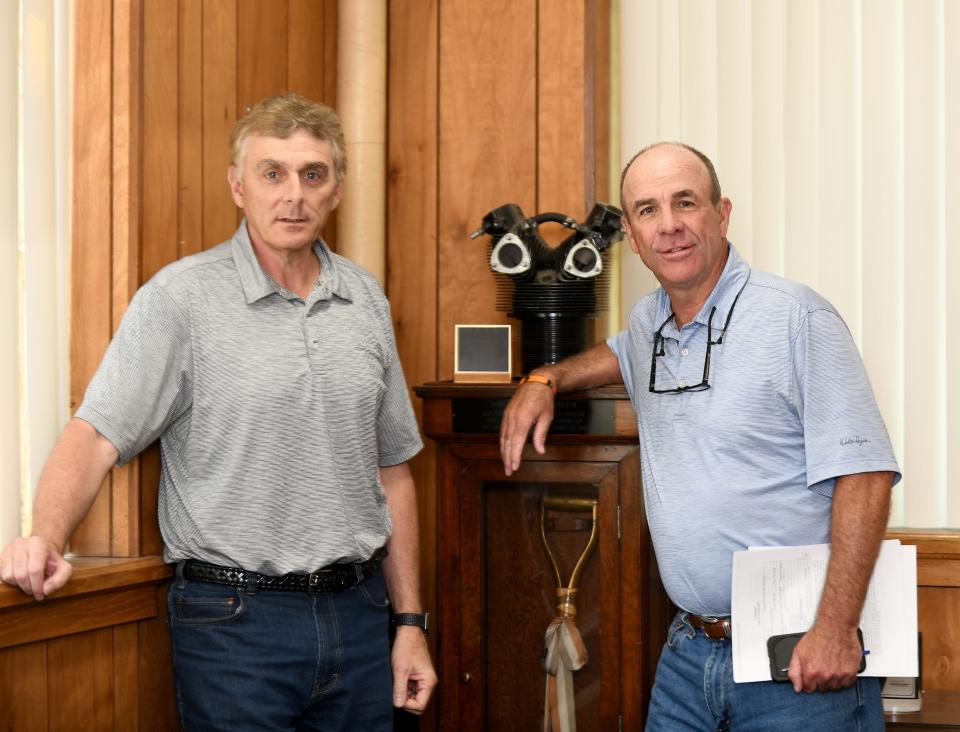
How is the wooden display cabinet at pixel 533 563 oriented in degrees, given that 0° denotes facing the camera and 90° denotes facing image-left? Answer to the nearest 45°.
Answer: approximately 0°

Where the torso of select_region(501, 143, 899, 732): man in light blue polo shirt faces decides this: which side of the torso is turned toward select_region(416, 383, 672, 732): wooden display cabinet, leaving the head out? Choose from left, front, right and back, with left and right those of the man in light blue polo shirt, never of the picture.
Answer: right

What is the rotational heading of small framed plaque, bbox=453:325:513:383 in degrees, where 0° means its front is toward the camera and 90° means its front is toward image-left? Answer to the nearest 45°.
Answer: approximately 0°

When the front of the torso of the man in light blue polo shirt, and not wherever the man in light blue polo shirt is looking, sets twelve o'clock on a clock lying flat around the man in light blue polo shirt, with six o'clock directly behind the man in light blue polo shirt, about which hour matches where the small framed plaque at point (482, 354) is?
The small framed plaque is roughly at 3 o'clock from the man in light blue polo shirt.

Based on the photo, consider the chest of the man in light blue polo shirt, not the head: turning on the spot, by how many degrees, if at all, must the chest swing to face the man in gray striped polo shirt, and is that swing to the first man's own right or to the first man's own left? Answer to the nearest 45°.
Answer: approximately 45° to the first man's own right
